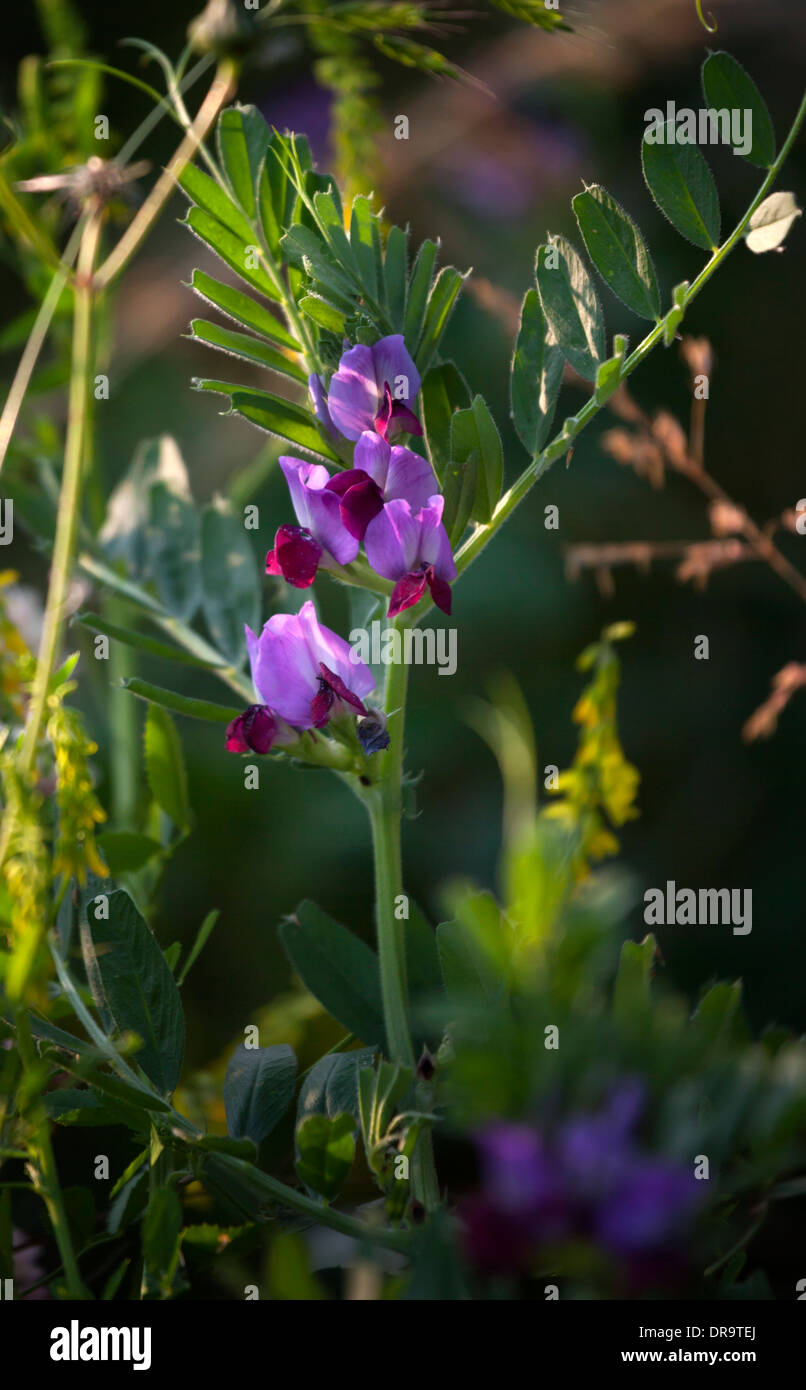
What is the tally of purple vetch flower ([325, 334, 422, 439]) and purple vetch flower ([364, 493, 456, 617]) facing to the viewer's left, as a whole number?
0

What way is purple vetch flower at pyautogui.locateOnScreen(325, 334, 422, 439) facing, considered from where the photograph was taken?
facing the viewer and to the right of the viewer

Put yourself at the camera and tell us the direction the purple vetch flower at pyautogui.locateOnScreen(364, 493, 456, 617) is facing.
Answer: facing the viewer
